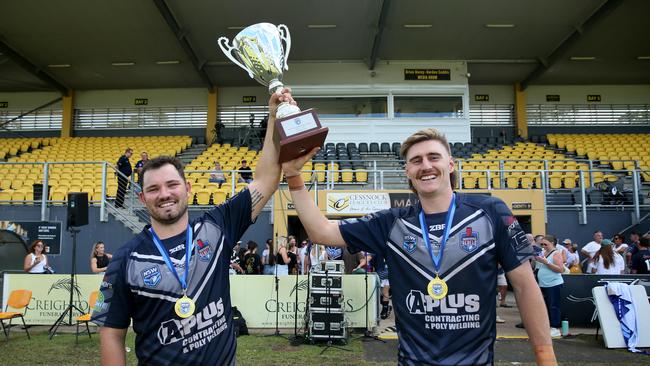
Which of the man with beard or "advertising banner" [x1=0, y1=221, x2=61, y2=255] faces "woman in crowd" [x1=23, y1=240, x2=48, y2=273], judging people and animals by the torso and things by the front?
the advertising banner

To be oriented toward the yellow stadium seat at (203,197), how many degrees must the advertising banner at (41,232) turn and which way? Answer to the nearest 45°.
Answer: approximately 90° to its left

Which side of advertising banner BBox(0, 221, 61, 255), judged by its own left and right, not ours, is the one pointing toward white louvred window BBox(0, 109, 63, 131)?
back

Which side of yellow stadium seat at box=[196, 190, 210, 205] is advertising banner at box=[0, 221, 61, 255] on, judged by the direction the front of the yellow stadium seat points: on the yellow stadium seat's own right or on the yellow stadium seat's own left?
on the yellow stadium seat's own right

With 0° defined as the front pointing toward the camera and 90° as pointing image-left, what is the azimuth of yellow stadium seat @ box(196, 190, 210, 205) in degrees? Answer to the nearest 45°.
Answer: approximately 0°

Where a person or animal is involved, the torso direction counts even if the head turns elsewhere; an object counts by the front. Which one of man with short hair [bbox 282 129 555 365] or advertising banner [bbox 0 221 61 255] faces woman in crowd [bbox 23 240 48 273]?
the advertising banner

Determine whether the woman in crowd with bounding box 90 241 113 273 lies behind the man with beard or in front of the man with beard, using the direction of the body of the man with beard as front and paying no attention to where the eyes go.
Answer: behind

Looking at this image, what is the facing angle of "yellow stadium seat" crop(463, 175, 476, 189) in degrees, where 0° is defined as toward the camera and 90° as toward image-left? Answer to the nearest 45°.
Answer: approximately 0°

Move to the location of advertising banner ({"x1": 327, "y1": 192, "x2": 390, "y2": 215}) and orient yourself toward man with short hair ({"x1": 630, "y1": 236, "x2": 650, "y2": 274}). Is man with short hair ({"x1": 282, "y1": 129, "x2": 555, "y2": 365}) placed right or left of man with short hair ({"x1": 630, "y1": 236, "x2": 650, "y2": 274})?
right

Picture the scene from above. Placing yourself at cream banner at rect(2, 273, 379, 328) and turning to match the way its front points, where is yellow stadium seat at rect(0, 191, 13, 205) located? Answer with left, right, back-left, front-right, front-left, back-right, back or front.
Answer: back-right
